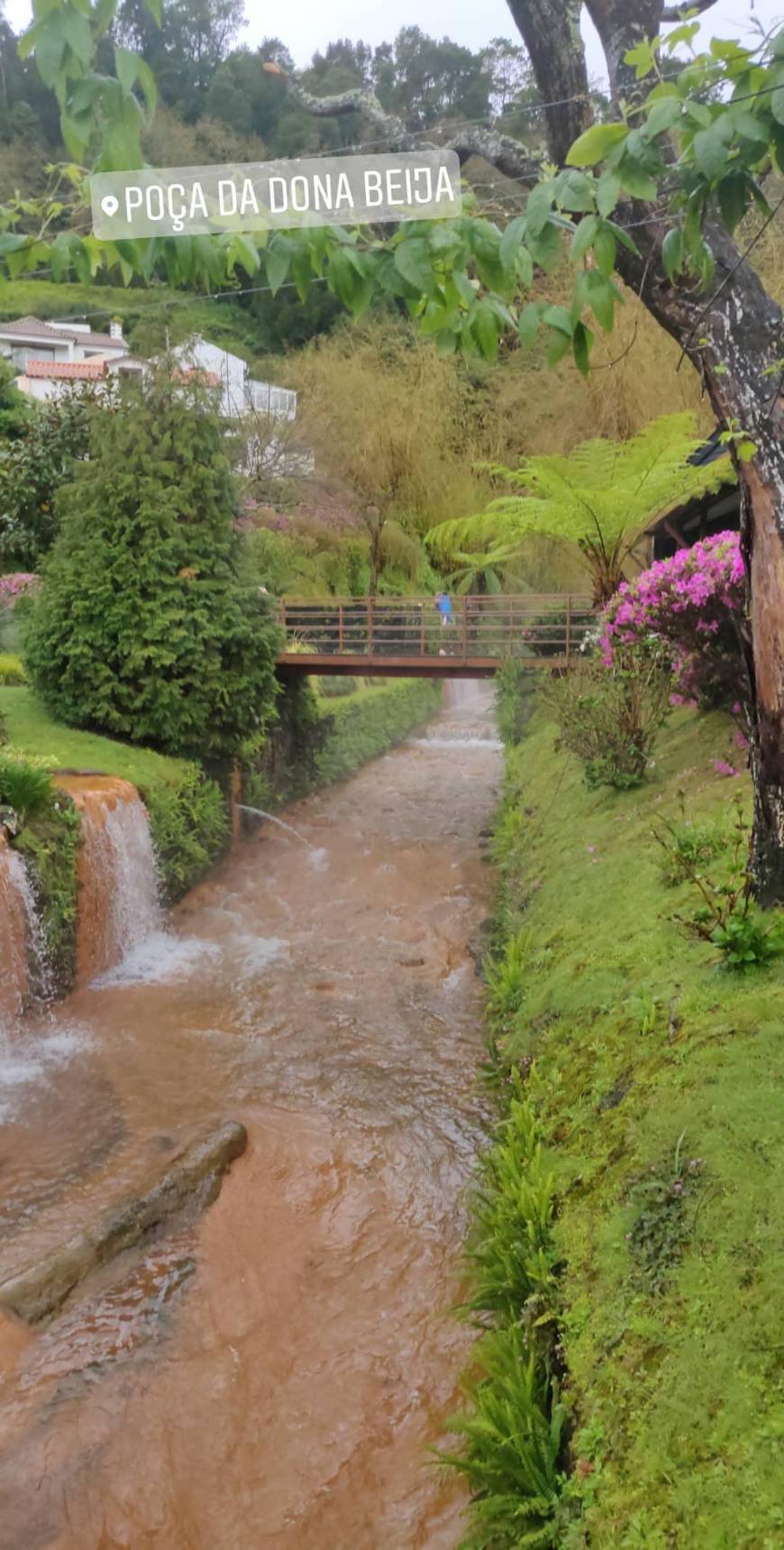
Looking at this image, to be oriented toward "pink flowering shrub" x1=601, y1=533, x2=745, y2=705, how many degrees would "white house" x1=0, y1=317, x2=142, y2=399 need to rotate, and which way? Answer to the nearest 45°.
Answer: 0° — it already faces it

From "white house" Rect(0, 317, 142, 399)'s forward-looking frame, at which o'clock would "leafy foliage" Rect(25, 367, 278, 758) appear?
The leafy foliage is roughly at 12 o'clock from the white house.

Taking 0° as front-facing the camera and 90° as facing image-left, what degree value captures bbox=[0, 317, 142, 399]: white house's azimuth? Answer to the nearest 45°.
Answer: approximately 0°

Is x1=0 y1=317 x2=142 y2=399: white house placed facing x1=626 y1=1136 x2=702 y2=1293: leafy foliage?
yes

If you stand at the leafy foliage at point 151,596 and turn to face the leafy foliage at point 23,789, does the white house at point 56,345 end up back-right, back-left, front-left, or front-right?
back-right

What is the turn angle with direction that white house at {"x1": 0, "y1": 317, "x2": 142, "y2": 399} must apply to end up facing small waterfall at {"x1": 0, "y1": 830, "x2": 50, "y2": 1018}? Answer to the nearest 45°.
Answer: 0° — it already faces it

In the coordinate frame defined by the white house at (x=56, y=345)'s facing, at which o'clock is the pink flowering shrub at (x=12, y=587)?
The pink flowering shrub is roughly at 12 o'clock from the white house.

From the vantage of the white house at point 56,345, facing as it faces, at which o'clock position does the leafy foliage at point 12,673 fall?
The leafy foliage is roughly at 12 o'clock from the white house.
